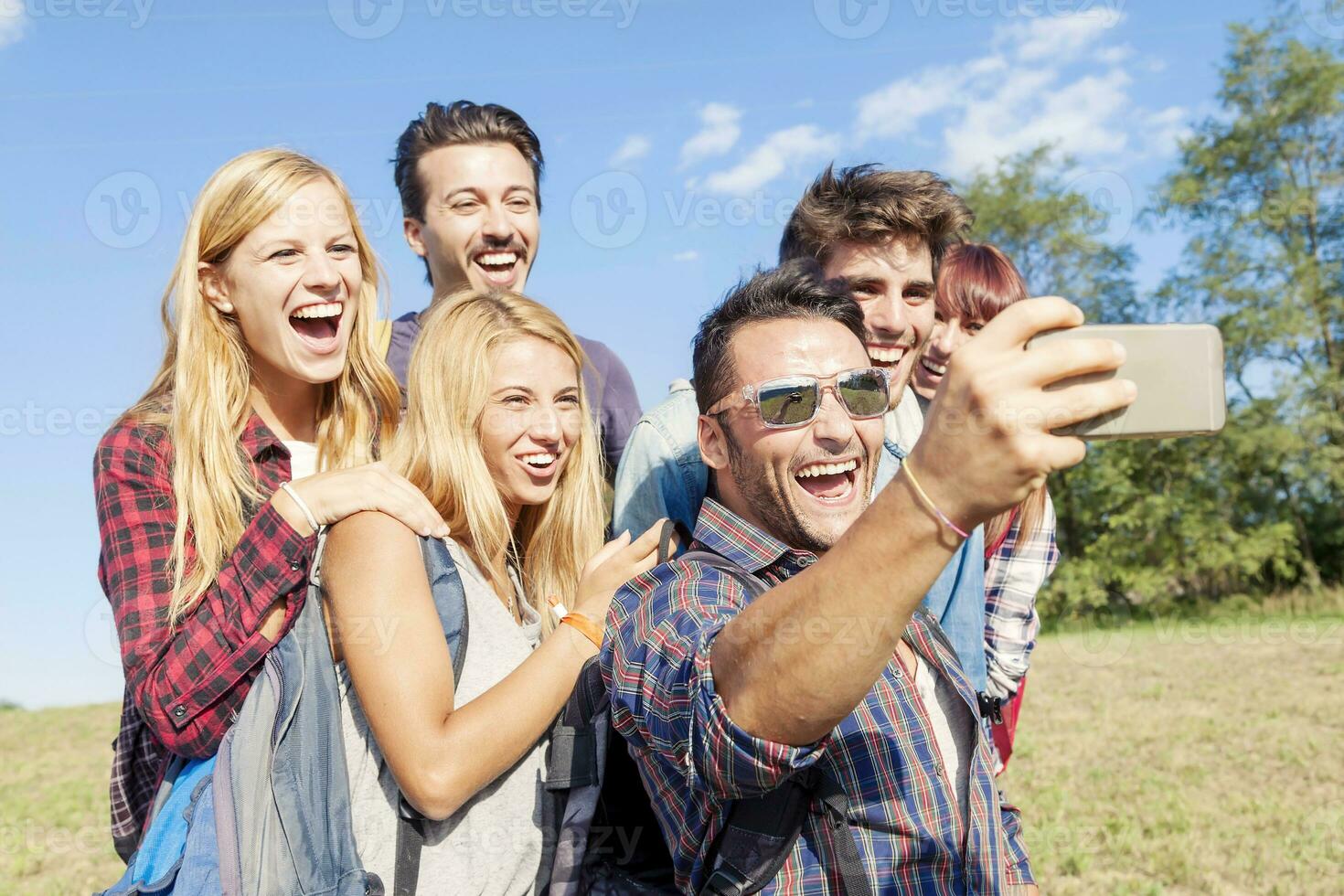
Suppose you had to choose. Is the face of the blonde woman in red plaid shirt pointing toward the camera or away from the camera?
toward the camera

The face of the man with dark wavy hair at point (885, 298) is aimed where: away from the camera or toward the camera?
toward the camera

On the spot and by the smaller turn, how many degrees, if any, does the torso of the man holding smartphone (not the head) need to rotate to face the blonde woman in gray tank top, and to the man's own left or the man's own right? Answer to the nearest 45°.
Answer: approximately 180°

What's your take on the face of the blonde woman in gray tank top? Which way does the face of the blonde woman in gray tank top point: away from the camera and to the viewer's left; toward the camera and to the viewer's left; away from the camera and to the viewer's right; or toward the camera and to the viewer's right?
toward the camera and to the viewer's right

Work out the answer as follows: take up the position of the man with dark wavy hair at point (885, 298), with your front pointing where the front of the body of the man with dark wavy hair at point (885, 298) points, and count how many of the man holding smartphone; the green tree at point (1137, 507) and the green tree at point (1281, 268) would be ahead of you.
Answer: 1

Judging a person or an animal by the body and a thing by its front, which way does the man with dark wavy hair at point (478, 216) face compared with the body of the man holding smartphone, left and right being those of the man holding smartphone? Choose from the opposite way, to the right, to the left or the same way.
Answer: the same way

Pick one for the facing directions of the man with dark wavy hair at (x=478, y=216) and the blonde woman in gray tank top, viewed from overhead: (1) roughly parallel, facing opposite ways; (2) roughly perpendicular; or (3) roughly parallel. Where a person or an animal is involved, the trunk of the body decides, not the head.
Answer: roughly parallel

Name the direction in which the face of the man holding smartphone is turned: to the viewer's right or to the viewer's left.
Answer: to the viewer's right

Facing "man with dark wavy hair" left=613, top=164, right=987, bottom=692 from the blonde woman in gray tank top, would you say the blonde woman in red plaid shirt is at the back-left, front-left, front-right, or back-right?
back-left

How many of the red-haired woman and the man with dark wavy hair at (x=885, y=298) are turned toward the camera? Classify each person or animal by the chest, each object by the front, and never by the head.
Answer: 2

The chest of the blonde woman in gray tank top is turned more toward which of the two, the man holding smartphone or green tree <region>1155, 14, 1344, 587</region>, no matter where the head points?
the man holding smartphone

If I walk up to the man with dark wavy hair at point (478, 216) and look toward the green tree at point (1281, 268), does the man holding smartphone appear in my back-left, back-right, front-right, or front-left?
back-right

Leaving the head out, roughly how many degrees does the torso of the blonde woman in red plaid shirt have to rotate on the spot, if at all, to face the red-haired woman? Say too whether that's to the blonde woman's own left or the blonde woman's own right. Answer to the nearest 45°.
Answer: approximately 45° to the blonde woman's own left

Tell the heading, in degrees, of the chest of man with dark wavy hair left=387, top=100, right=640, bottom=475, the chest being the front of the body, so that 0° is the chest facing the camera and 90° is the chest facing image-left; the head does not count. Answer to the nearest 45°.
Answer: approximately 315°

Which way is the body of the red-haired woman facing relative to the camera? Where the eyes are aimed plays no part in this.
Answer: toward the camera

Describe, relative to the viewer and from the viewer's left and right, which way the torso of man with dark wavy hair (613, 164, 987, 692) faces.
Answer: facing the viewer
